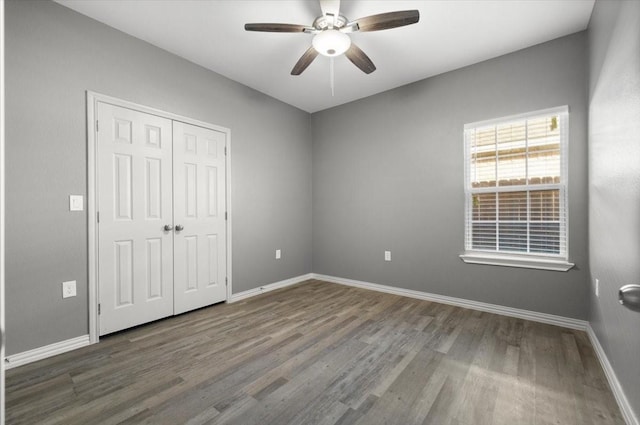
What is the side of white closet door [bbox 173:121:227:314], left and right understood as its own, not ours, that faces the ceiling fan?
front

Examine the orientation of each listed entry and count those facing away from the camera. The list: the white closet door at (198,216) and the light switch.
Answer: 0

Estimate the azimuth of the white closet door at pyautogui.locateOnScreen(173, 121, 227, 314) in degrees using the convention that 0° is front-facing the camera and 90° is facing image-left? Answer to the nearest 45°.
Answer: approximately 315°

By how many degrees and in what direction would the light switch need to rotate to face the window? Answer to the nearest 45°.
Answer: approximately 45° to its left

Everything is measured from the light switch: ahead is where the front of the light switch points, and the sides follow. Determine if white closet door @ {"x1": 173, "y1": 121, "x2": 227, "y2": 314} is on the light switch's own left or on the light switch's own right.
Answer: on the light switch's own left

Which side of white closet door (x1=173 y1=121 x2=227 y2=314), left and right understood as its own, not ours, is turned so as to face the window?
front
